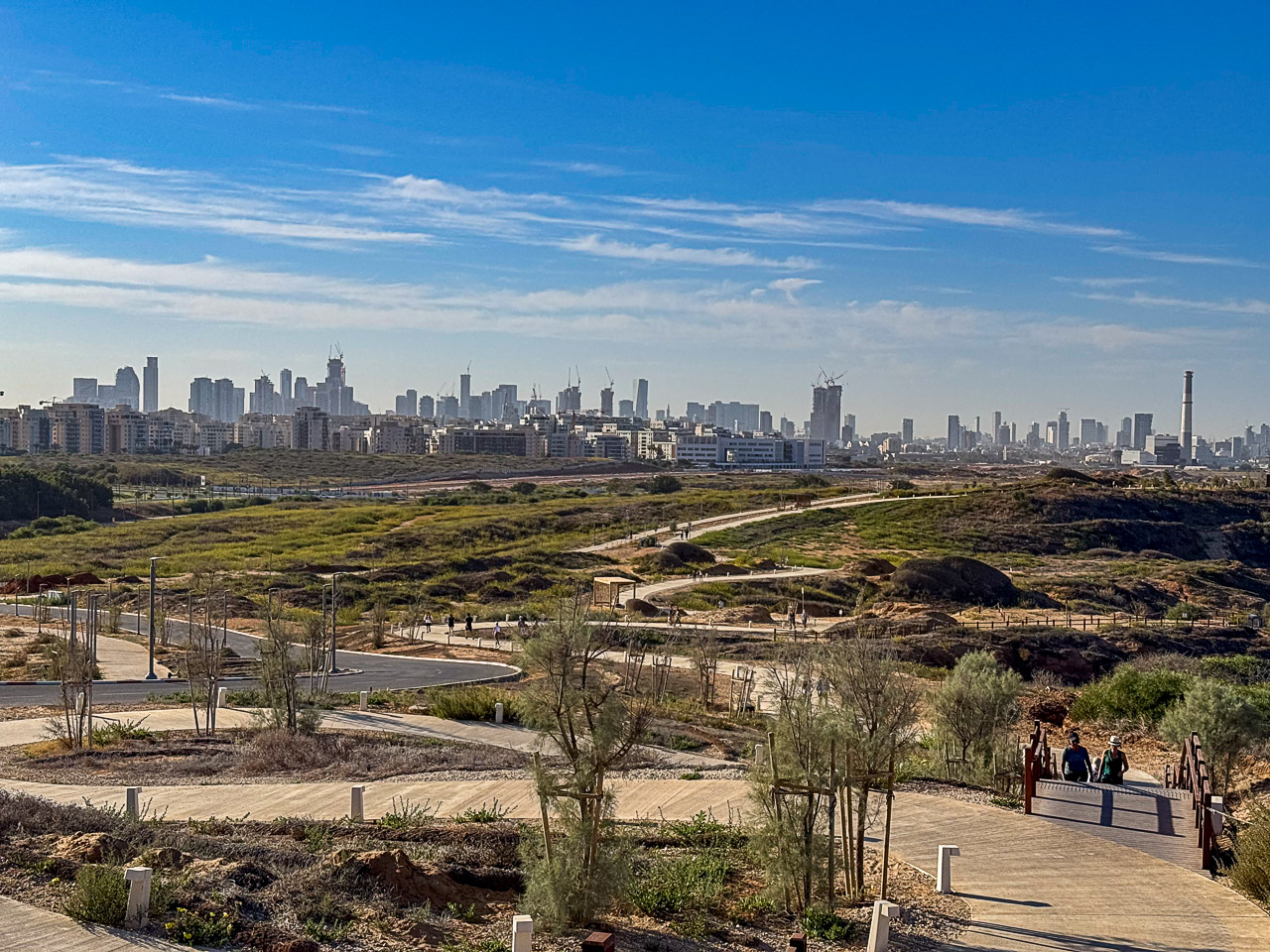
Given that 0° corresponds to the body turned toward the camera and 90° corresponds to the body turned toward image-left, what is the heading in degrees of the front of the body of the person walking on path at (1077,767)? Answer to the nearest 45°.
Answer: approximately 0°

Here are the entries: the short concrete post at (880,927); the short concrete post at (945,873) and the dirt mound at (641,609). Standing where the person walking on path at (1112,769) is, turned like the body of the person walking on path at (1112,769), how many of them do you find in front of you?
2

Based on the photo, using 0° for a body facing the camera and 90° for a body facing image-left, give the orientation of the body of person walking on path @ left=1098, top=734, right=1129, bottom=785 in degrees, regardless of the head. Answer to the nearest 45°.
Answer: approximately 0°

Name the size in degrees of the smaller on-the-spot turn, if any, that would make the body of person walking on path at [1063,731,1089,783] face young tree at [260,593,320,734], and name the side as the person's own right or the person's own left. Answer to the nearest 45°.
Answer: approximately 90° to the person's own right

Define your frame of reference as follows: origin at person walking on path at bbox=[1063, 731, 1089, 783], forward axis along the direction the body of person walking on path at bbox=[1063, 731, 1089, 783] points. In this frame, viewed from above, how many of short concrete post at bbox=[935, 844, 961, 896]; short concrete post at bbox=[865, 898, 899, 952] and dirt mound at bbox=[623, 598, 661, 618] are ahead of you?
2

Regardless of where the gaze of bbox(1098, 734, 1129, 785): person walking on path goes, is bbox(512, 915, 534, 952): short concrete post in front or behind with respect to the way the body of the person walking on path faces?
in front

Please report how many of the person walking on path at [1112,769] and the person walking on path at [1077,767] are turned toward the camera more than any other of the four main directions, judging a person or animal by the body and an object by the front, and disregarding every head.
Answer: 2

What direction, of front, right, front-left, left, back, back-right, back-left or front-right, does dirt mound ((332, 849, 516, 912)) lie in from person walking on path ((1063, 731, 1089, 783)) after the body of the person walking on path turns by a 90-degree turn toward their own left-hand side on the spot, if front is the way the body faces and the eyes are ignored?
back-right

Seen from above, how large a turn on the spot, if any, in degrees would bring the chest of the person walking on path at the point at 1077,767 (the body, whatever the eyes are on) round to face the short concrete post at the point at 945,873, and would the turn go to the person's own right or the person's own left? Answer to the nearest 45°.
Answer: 0° — they already face it

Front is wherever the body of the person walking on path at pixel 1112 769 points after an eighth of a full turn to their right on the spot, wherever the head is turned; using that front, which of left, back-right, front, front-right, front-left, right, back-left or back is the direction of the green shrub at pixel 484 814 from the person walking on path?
front

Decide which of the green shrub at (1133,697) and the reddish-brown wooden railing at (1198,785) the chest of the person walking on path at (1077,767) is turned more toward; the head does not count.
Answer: the reddish-brown wooden railing

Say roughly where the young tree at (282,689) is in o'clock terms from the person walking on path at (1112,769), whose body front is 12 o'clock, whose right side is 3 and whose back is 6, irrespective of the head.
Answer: The young tree is roughly at 3 o'clock from the person walking on path.

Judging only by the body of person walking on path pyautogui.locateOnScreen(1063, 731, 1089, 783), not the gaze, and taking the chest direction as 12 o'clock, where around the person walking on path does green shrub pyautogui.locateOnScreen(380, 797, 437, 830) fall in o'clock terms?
The green shrub is roughly at 2 o'clock from the person walking on path.

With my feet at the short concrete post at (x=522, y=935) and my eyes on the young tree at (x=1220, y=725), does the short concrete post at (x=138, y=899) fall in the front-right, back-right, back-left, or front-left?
back-left

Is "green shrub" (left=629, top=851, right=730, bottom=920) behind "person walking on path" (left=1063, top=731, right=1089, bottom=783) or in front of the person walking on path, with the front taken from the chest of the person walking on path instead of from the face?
in front
